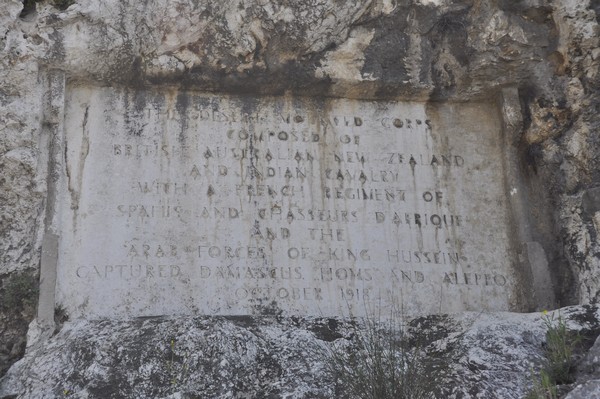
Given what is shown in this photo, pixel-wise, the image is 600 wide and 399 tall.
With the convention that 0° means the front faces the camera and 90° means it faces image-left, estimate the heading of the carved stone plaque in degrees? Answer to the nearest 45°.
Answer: approximately 0°

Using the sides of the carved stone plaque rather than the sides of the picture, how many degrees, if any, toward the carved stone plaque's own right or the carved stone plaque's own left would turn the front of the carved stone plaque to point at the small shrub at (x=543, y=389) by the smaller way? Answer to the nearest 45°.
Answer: approximately 45° to the carved stone plaque's own left
